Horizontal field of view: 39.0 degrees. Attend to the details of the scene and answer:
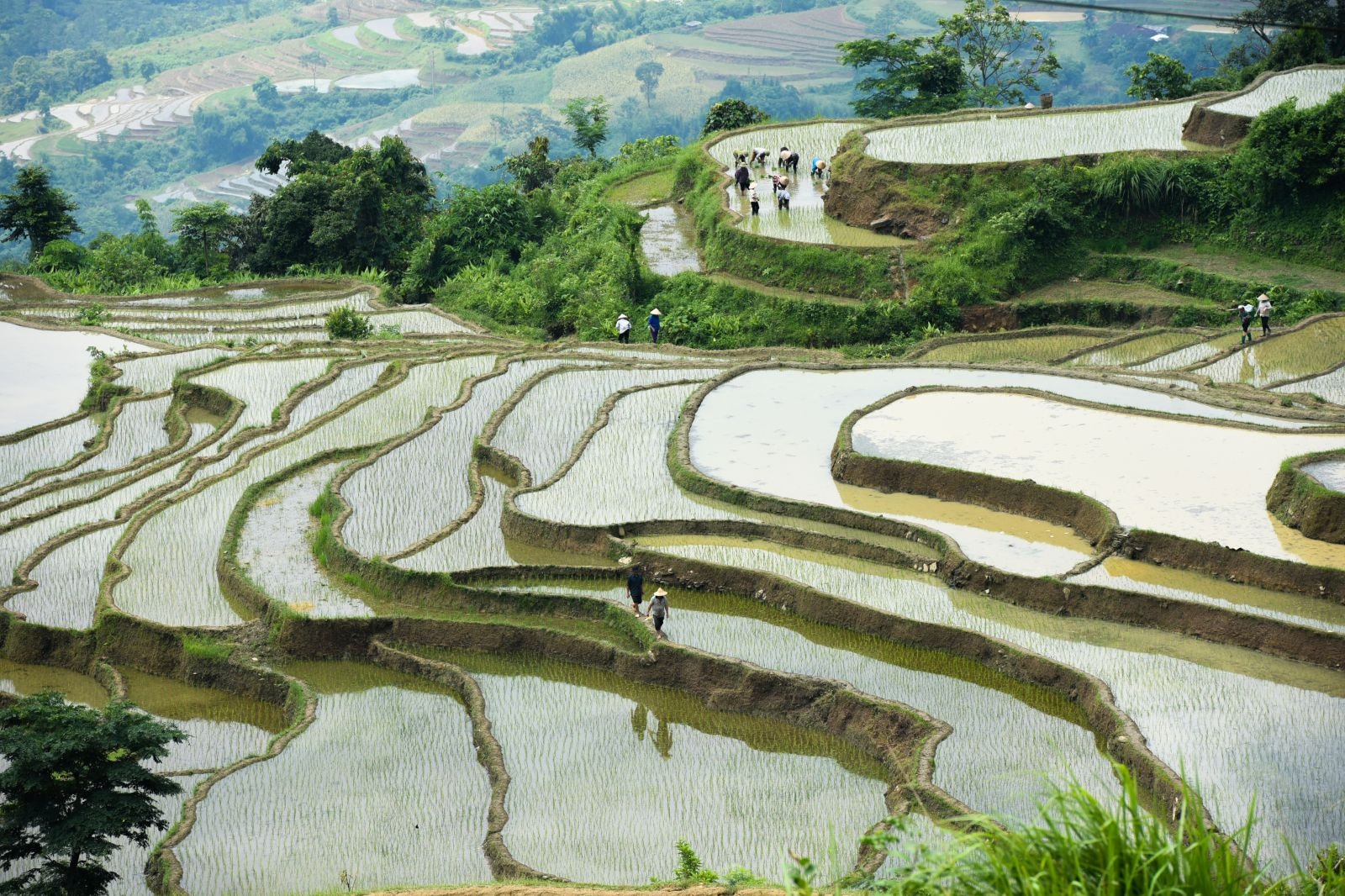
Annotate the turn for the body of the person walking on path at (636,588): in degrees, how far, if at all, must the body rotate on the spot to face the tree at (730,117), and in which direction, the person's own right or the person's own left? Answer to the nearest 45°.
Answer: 0° — they already face it

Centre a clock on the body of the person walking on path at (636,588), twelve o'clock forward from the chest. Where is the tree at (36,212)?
The tree is roughly at 11 o'clock from the person walking on path.

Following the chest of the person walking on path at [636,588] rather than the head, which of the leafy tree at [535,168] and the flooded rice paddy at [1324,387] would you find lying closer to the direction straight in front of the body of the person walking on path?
the leafy tree

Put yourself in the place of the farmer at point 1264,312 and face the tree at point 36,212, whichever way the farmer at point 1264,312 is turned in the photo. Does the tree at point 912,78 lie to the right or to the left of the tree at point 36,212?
right

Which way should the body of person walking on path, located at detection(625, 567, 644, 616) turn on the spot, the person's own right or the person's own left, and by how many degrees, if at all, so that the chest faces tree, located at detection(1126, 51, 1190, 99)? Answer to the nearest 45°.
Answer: approximately 45° to the person's own right

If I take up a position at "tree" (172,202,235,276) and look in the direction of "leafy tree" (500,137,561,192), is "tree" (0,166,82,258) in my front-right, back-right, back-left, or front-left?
back-left

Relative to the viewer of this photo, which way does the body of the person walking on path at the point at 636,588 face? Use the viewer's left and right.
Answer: facing away from the viewer

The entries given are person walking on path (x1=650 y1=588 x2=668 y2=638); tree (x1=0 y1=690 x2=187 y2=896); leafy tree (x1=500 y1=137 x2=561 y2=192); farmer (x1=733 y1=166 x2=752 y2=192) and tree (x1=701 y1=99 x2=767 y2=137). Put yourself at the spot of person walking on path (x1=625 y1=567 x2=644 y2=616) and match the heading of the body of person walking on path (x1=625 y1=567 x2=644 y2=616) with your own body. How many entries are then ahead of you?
3

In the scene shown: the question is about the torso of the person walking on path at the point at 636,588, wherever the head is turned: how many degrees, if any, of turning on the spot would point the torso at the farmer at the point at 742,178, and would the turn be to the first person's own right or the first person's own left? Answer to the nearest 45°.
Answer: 0° — they already face them
